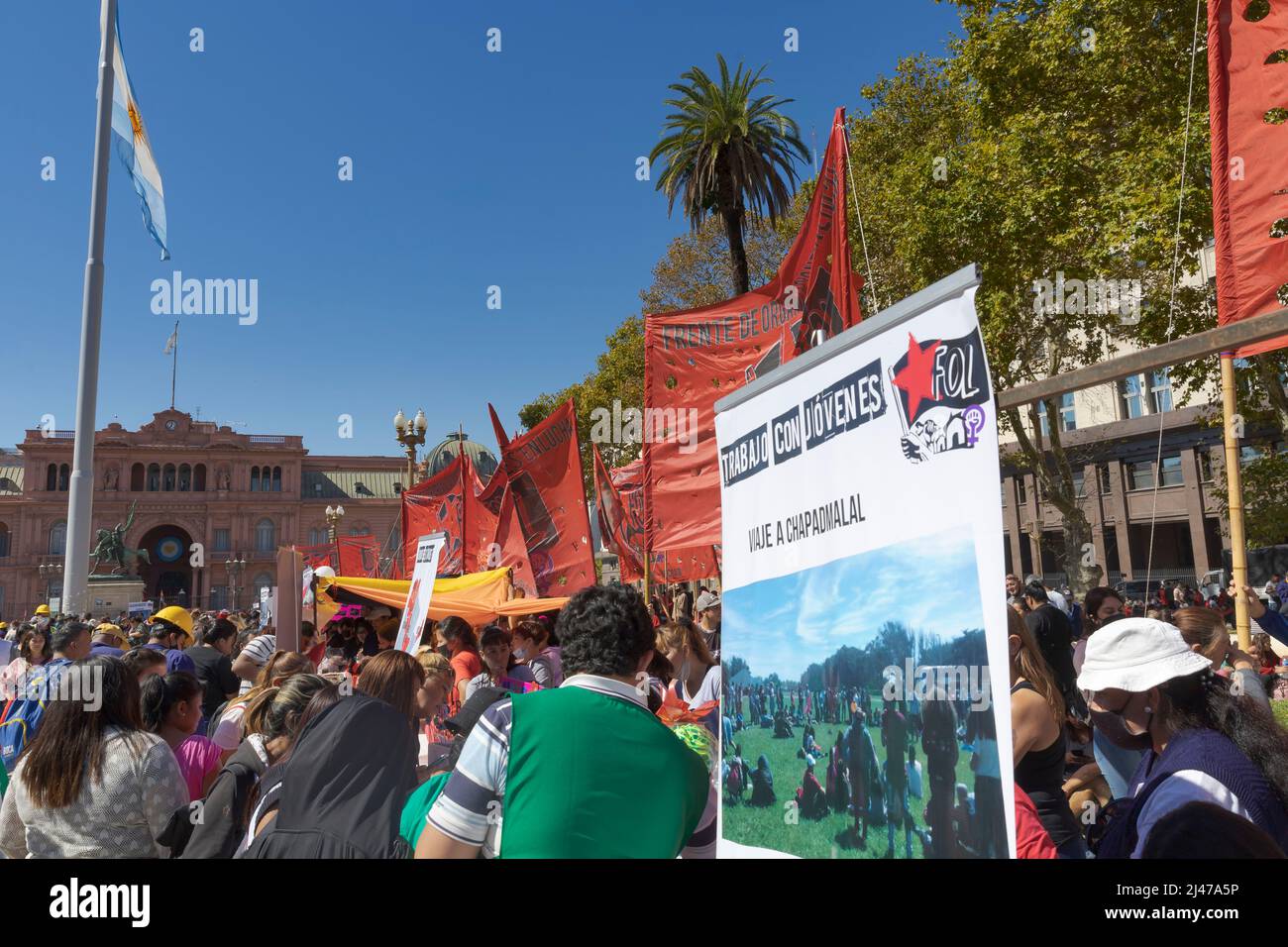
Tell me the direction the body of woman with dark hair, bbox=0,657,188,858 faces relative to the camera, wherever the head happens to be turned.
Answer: away from the camera

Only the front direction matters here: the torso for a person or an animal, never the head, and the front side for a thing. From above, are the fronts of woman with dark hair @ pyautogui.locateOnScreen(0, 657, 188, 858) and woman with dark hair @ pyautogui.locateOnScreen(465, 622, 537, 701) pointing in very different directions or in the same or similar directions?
very different directions

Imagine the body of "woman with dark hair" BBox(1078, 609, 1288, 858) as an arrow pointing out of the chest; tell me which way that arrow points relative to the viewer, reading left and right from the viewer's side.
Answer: facing to the left of the viewer

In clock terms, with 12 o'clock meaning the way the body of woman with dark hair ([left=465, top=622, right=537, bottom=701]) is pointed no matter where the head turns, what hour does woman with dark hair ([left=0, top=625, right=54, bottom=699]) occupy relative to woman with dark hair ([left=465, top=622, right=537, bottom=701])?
woman with dark hair ([left=0, top=625, right=54, bottom=699]) is roughly at 4 o'clock from woman with dark hair ([left=465, top=622, right=537, bottom=701]).

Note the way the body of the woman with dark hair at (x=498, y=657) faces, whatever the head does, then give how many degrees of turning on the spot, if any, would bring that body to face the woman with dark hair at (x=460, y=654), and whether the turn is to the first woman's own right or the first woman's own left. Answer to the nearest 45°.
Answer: approximately 135° to the first woman's own right

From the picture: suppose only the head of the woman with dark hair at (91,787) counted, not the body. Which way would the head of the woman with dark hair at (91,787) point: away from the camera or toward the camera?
away from the camera

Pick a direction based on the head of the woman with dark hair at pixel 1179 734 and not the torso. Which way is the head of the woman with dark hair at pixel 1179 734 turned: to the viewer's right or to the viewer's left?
to the viewer's left

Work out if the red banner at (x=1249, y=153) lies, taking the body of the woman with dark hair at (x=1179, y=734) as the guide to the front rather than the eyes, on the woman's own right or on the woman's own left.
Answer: on the woman's own right
